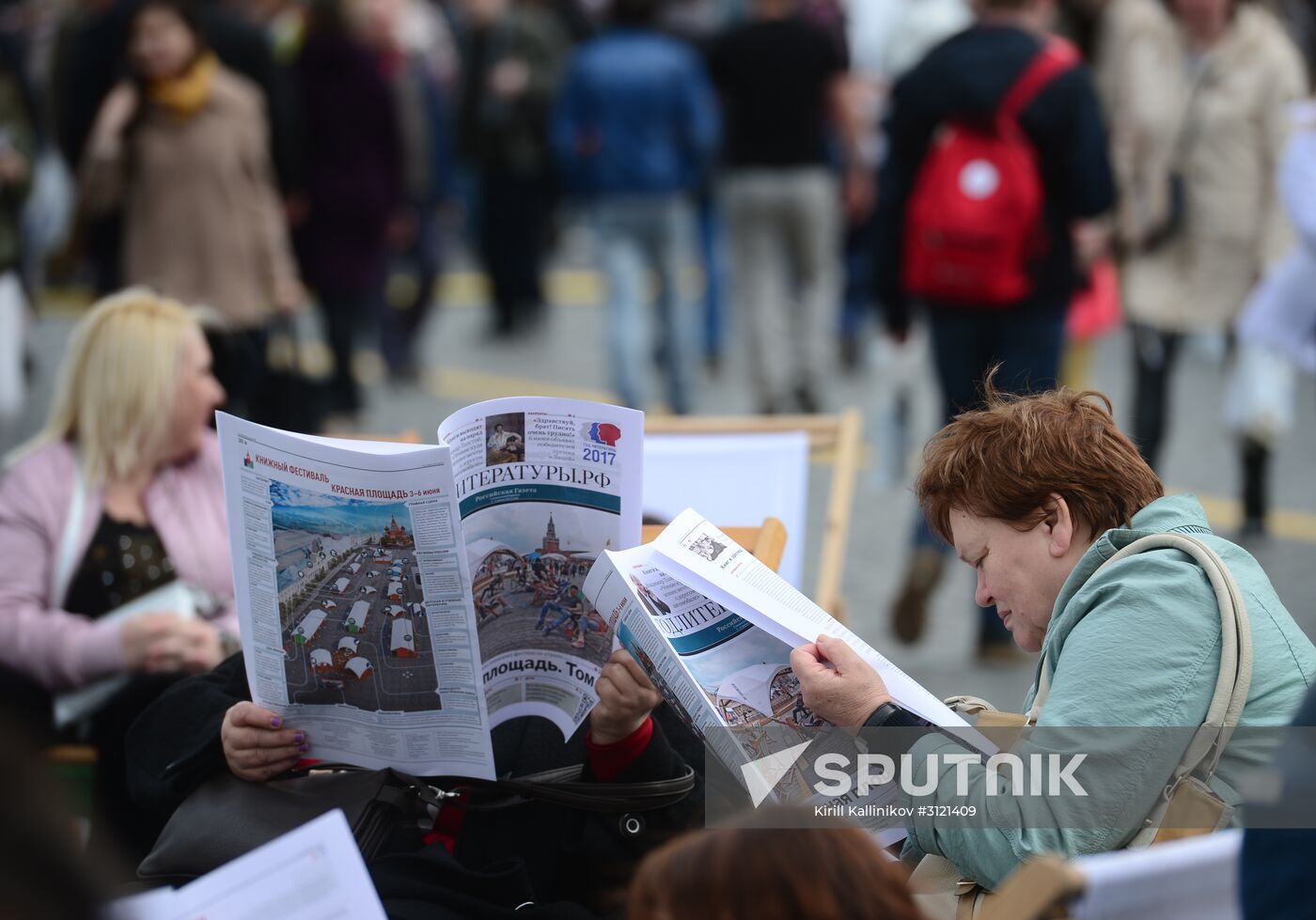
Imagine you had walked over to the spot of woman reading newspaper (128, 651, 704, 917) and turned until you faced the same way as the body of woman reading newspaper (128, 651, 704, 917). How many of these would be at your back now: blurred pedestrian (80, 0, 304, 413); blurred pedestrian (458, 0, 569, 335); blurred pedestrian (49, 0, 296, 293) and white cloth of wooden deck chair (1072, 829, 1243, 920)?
3

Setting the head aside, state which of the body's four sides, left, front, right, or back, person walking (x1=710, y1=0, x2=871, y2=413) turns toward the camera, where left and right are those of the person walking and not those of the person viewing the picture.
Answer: back

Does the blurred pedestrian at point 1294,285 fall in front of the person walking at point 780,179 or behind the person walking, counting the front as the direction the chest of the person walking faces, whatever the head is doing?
behind

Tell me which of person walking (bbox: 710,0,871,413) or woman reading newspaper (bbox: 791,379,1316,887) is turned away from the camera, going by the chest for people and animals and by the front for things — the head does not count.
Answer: the person walking

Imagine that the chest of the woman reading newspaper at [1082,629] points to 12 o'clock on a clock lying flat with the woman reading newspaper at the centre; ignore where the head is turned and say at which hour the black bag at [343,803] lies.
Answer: The black bag is roughly at 12 o'clock from the woman reading newspaper.

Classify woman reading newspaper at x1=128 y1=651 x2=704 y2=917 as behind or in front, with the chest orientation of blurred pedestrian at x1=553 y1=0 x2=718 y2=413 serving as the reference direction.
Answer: behind

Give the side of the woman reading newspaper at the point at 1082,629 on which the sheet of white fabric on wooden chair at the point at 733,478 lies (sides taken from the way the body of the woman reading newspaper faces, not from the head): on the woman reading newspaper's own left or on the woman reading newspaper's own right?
on the woman reading newspaper's own right

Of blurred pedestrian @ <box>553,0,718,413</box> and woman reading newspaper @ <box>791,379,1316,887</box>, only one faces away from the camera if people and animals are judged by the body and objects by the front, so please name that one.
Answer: the blurred pedestrian

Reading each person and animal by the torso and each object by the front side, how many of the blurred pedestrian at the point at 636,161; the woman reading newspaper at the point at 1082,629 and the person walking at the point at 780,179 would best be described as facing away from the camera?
2

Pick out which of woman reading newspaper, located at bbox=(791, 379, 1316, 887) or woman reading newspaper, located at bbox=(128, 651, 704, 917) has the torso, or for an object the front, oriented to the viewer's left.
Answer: woman reading newspaper, located at bbox=(791, 379, 1316, 887)

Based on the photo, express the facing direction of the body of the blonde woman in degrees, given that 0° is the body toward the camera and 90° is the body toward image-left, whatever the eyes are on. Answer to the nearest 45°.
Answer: approximately 315°

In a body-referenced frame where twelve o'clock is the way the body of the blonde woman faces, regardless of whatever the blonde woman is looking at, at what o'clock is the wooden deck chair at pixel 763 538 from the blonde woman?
The wooden deck chair is roughly at 12 o'clock from the blonde woman.

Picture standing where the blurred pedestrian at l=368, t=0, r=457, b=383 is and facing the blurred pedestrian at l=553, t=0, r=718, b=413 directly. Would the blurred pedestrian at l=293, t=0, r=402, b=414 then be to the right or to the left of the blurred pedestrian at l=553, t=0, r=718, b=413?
right

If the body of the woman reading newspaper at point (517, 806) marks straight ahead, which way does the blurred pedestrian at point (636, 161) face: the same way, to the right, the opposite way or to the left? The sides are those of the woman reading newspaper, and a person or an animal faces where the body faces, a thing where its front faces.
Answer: the opposite way

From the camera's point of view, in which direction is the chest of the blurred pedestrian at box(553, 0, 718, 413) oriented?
away from the camera

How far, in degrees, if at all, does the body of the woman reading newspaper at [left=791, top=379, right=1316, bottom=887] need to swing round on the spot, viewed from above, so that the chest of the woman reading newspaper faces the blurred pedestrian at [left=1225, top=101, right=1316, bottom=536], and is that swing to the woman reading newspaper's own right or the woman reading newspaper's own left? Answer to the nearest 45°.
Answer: approximately 90° to the woman reading newspaper's own right

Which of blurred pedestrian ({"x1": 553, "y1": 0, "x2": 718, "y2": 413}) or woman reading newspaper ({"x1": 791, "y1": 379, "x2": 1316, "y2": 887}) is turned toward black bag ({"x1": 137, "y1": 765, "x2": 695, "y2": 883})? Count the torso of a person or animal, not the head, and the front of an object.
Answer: the woman reading newspaper
